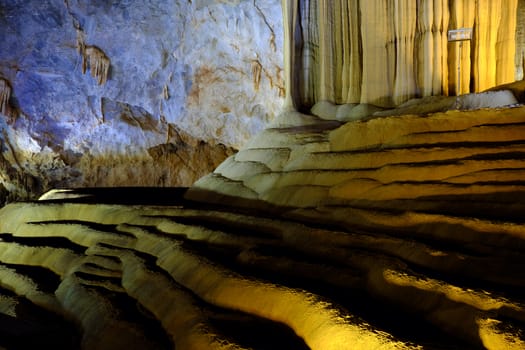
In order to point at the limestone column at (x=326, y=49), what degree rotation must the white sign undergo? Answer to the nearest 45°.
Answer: approximately 90° to its right

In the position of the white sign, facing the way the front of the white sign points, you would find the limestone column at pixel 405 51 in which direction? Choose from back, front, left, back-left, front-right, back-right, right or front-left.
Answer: right

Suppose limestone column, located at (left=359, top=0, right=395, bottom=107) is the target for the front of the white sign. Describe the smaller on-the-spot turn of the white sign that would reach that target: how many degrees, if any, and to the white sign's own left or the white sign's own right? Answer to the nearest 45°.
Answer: approximately 90° to the white sign's own right

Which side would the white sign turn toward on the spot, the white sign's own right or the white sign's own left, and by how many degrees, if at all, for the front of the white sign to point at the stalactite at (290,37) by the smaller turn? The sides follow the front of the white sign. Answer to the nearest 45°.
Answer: approximately 90° to the white sign's own right

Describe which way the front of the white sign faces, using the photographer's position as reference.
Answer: facing the viewer

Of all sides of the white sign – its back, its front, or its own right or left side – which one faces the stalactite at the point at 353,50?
right

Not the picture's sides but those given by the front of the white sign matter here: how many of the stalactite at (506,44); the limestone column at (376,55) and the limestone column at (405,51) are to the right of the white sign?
2

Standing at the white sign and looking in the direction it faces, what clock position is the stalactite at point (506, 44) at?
The stalactite is roughly at 8 o'clock from the white sign.
